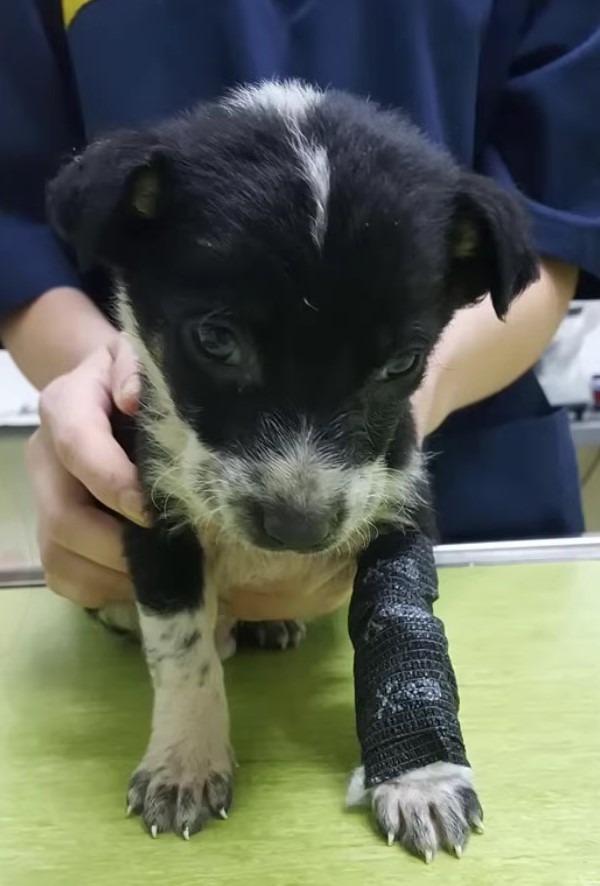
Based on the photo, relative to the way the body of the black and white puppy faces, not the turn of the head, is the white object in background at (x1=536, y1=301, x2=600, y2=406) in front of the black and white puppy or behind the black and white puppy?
behind

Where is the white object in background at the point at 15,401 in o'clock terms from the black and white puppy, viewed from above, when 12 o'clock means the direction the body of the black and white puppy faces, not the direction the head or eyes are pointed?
The white object in background is roughly at 5 o'clock from the black and white puppy.

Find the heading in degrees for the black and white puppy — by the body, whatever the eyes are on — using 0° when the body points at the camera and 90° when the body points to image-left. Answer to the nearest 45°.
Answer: approximately 0°
